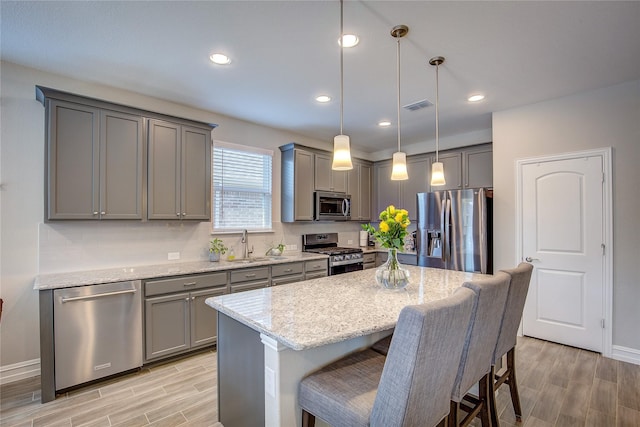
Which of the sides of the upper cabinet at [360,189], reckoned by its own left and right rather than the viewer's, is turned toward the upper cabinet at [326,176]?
right

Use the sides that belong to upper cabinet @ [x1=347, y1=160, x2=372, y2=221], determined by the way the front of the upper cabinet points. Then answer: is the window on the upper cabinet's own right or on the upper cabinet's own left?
on the upper cabinet's own right

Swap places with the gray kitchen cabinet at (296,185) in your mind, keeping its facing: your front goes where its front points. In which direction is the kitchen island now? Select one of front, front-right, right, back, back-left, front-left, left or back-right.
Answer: front-right

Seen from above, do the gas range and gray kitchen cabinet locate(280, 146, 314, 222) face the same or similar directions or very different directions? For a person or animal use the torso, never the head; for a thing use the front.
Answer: same or similar directions

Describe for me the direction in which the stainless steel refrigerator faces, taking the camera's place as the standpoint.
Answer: facing the viewer and to the left of the viewer

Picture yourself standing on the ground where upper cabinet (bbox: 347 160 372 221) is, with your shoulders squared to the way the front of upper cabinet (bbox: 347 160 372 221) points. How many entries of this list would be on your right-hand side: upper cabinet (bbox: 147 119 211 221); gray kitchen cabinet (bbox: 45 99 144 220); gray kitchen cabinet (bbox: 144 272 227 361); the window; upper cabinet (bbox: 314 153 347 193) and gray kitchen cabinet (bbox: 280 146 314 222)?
6

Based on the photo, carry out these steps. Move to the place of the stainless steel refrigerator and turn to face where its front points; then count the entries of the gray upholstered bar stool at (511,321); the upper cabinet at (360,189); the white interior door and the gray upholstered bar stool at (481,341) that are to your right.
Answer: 1

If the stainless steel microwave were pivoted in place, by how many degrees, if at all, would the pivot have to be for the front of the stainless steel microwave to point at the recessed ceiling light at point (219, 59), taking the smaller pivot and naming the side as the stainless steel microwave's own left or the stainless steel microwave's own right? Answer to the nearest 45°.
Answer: approximately 45° to the stainless steel microwave's own right

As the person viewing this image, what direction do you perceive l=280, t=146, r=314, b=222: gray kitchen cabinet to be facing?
facing the viewer and to the right of the viewer

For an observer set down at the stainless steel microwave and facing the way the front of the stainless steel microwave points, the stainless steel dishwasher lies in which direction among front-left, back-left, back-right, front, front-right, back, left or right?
right

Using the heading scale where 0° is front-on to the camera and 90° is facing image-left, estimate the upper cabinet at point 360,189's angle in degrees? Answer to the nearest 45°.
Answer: approximately 315°

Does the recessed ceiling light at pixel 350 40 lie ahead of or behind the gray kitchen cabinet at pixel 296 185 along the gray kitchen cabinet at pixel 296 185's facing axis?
ahead

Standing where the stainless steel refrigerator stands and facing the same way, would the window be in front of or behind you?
in front
